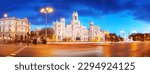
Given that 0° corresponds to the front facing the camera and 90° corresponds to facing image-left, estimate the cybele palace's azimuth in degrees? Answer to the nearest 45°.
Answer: approximately 0°

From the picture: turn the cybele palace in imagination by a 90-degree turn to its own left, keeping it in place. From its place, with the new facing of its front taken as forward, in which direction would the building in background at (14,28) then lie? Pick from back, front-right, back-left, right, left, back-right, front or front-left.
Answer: back
